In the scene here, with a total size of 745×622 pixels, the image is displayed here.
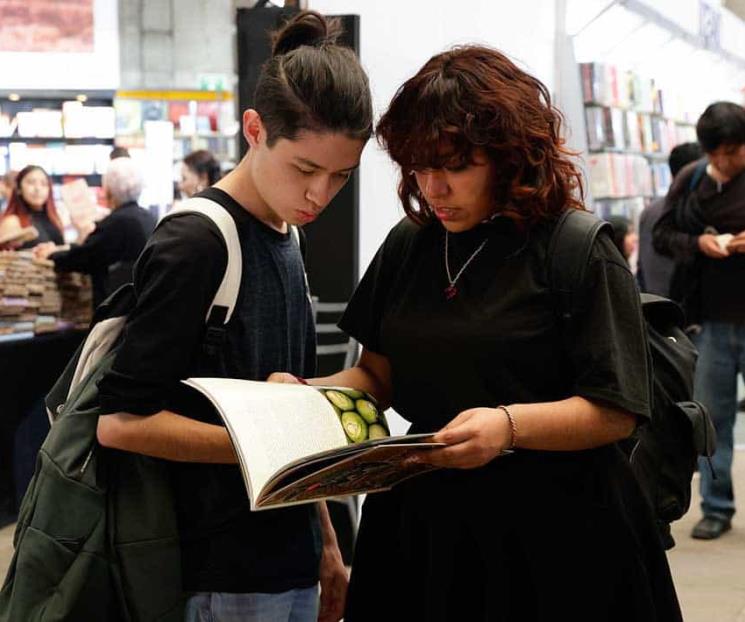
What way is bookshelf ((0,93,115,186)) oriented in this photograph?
toward the camera

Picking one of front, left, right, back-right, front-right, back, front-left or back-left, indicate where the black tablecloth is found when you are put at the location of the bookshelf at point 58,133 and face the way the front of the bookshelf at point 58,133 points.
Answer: front

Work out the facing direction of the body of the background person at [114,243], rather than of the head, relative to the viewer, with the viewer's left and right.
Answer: facing away from the viewer and to the left of the viewer

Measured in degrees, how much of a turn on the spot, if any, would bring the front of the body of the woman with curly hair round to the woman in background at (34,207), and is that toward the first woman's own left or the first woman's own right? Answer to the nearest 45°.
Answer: approximately 90° to the first woman's own right

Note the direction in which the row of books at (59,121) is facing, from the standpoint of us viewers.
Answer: facing the viewer

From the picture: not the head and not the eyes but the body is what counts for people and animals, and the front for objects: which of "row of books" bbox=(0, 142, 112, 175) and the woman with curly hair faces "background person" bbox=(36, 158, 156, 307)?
the row of books

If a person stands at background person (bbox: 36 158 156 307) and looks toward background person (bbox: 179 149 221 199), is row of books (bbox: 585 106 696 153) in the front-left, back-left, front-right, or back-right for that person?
front-right

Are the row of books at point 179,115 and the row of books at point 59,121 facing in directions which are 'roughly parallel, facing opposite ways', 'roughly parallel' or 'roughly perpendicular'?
roughly parallel

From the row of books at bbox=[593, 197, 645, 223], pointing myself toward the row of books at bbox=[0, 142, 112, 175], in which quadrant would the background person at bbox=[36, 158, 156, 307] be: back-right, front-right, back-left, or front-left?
front-left

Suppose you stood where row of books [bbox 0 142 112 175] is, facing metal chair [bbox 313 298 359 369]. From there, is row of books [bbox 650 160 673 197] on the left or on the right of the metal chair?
left

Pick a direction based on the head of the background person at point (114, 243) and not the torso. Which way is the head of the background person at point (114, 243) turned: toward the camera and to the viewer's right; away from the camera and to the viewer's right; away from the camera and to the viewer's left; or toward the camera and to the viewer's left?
away from the camera and to the viewer's left

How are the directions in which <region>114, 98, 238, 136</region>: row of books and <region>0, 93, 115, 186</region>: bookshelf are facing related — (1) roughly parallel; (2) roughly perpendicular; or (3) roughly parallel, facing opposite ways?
roughly parallel

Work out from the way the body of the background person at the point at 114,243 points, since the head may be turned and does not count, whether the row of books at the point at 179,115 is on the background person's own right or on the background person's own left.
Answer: on the background person's own right

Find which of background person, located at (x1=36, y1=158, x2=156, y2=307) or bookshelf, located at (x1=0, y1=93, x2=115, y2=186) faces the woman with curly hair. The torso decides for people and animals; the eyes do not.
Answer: the bookshelf

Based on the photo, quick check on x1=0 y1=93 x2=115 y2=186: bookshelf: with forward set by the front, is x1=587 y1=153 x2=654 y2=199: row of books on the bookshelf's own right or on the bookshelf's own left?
on the bookshelf's own left

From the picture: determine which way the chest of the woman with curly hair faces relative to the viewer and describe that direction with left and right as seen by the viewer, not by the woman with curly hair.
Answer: facing the viewer and to the left of the viewer

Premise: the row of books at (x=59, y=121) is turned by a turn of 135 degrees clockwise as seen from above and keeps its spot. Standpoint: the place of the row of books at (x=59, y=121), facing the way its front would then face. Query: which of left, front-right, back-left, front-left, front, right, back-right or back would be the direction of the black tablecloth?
back-left

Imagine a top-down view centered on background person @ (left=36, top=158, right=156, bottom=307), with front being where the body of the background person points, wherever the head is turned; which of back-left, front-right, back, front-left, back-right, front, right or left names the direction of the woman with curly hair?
back-left

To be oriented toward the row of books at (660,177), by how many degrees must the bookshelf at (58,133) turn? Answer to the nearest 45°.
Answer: approximately 45° to its left

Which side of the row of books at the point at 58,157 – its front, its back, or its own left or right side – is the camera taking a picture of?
front
